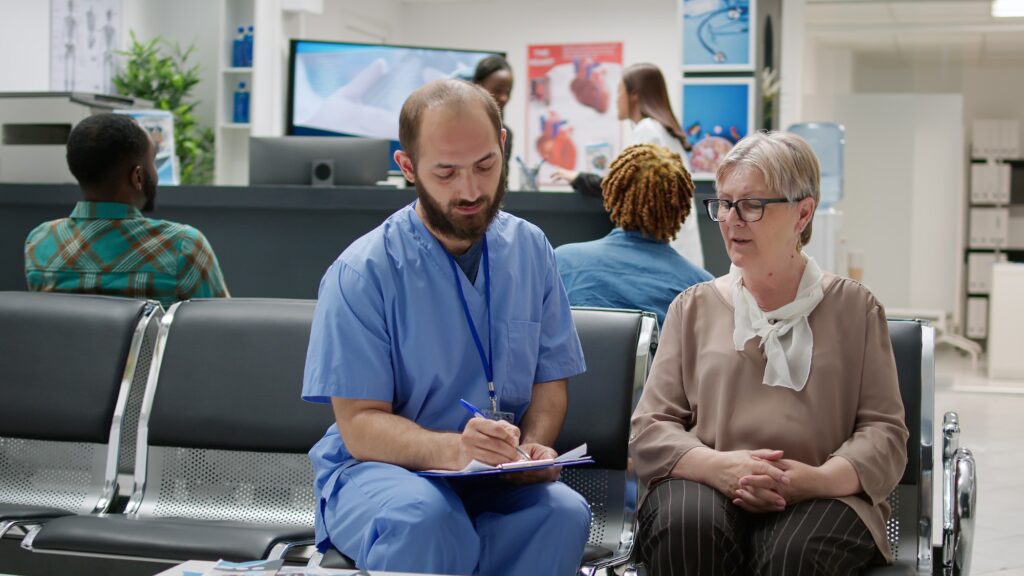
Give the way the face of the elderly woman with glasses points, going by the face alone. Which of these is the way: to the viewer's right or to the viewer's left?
to the viewer's left

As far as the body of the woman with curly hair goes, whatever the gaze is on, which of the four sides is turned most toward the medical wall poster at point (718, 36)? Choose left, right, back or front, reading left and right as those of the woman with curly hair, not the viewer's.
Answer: front

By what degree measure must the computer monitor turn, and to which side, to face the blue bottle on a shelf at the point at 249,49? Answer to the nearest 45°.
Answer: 0° — it already faces it

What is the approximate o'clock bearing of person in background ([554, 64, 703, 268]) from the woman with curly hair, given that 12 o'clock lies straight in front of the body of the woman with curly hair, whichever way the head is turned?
The person in background is roughly at 12 o'clock from the woman with curly hair.

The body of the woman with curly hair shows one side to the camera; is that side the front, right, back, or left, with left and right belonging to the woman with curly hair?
back

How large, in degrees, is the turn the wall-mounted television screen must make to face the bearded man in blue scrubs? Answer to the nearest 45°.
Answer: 0° — it already faces them

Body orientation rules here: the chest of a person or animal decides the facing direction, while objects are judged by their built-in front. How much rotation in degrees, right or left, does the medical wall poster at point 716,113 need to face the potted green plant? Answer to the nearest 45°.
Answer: approximately 90° to its right

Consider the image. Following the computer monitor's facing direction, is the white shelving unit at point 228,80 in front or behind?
in front

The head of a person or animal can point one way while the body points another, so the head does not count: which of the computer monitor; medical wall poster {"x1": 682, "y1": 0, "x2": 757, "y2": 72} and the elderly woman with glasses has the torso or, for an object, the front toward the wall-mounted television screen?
the computer monitor

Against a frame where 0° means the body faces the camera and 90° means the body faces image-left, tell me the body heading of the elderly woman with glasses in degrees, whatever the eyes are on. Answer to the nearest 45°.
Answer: approximately 0°

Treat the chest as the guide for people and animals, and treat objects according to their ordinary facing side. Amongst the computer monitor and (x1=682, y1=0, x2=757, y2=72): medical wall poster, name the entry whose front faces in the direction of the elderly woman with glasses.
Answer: the medical wall poster

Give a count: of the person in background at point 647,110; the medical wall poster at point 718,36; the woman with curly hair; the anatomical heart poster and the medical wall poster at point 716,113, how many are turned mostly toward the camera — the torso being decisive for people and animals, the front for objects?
3
